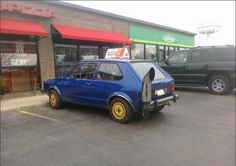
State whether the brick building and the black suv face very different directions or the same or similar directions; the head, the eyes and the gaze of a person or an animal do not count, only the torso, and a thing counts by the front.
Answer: very different directions

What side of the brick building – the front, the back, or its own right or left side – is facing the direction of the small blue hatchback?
front

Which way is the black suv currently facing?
to the viewer's left

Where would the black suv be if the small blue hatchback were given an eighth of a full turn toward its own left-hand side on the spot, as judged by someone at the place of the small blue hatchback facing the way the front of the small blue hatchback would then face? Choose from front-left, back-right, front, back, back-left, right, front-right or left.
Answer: back-right

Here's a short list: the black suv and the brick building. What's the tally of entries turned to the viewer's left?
1

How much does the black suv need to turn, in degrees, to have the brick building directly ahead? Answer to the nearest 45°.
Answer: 0° — it already faces it

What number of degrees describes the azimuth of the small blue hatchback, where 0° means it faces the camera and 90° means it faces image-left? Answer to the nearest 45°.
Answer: approximately 135°

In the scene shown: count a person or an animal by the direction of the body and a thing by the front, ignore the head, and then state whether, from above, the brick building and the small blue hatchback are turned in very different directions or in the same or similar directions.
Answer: very different directions

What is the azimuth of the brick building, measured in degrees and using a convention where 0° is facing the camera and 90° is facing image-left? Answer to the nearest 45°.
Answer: approximately 315°

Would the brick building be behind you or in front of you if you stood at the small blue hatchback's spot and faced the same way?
in front
